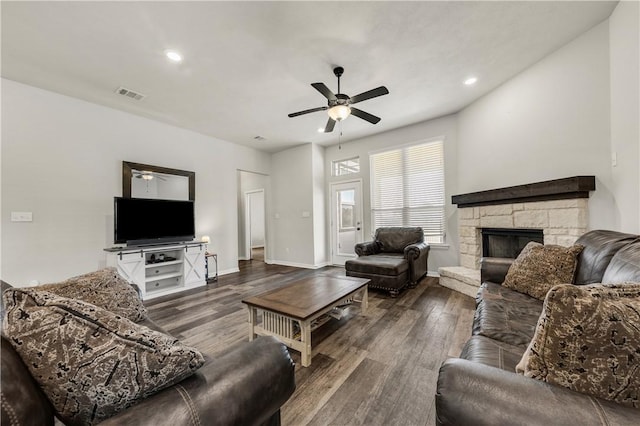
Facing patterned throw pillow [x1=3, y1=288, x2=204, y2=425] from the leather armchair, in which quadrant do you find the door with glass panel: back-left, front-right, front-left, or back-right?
back-right

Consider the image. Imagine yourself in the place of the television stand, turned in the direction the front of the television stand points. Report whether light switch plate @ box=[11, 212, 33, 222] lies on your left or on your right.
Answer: on your right

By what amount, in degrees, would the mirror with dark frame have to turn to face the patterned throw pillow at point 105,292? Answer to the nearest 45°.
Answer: approximately 45° to its right

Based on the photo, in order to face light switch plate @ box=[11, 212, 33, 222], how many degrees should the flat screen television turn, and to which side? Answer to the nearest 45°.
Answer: approximately 135° to its right

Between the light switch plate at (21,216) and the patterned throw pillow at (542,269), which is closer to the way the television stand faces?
the patterned throw pillow

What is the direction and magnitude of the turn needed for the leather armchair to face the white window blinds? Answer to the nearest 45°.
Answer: approximately 135° to its right

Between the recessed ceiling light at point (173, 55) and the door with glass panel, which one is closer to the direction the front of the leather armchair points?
the recessed ceiling light

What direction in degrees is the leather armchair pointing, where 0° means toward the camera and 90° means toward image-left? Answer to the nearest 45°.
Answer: approximately 45°
